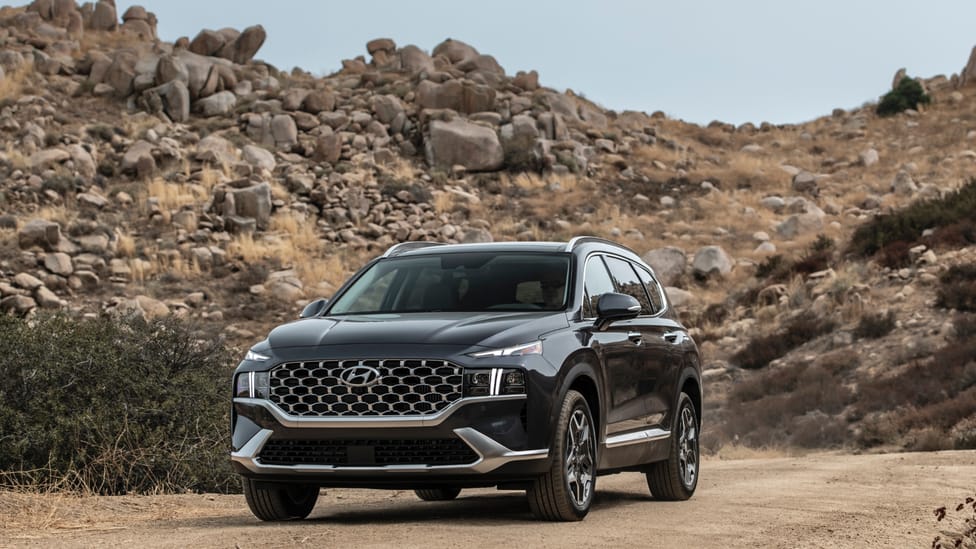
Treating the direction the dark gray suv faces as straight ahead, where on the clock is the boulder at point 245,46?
The boulder is roughly at 4 o'clock from the dark gray suv.

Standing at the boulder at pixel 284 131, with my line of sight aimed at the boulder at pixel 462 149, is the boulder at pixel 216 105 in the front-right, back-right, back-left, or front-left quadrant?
back-left

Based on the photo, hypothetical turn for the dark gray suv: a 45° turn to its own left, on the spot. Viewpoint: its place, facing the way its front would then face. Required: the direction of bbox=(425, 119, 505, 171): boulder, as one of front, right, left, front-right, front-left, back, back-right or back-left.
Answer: back

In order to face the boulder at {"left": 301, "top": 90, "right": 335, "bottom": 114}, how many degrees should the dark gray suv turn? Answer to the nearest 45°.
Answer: approximately 135° to its right

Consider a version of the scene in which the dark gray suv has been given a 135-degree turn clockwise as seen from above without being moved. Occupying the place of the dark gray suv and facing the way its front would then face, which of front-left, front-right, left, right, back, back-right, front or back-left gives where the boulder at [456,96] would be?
front

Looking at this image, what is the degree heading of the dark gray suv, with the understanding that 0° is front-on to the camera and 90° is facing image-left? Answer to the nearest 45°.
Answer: approximately 45°

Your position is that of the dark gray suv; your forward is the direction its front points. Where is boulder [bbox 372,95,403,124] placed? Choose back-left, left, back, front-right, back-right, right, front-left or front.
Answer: back-right

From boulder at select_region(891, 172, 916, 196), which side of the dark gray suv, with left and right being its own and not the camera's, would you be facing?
back

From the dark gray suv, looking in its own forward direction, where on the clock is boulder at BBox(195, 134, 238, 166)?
The boulder is roughly at 4 o'clock from the dark gray suv.

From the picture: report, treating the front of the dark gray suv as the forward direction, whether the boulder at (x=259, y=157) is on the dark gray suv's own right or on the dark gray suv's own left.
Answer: on the dark gray suv's own right
